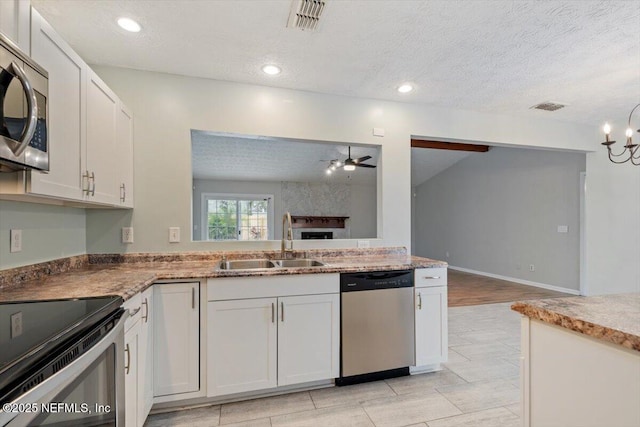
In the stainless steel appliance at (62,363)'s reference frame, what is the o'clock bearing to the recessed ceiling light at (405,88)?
The recessed ceiling light is roughly at 10 o'clock from the stainless steel appliance.

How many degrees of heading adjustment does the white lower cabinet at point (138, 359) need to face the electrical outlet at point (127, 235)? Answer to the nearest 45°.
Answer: approximately 90° to its left

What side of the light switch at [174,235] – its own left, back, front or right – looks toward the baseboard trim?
left

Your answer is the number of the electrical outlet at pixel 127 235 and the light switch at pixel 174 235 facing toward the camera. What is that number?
2

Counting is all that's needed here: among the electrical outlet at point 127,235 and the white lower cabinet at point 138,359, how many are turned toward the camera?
1

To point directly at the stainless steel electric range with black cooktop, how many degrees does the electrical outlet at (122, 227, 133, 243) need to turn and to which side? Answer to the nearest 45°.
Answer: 0° — it already faces it

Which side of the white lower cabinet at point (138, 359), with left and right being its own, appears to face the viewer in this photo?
right

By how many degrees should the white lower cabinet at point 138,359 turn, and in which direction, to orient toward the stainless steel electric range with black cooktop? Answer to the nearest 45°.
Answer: approximately 90° to its right

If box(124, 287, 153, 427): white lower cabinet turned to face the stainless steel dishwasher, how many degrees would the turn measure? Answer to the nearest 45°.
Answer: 0° — it already faces it

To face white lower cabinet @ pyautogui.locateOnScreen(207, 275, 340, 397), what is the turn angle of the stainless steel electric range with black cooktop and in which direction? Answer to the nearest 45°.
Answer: approximately 90° to its left

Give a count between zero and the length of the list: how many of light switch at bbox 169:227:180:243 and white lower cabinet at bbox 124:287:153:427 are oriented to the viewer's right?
1
